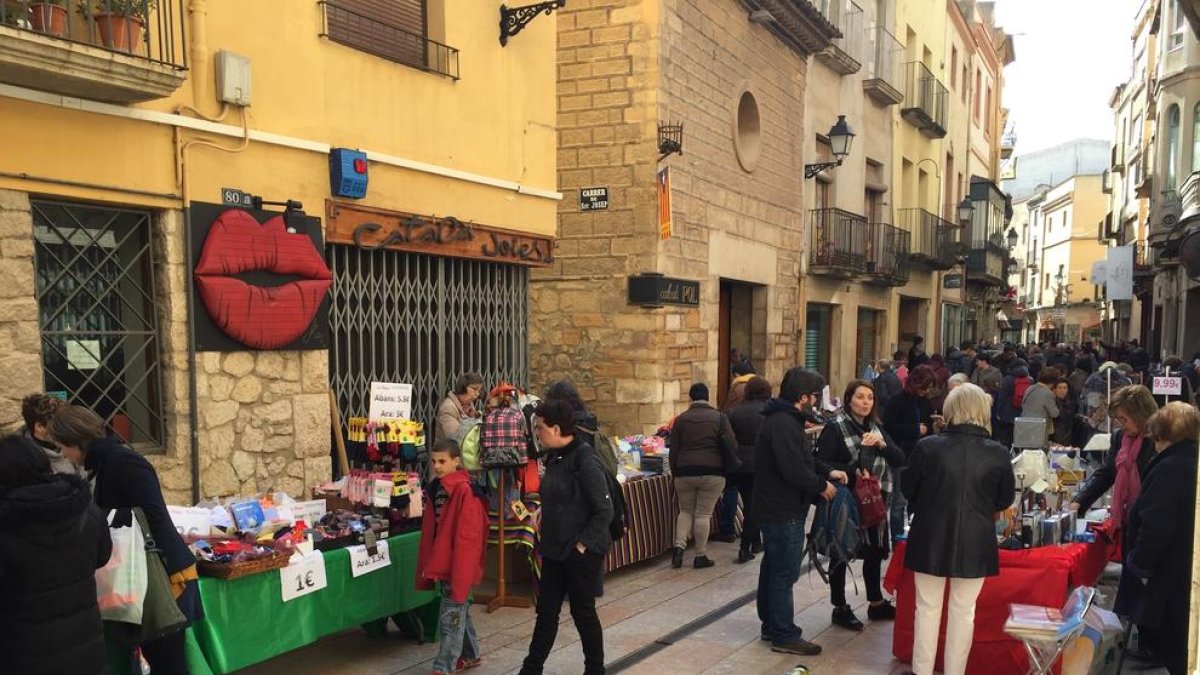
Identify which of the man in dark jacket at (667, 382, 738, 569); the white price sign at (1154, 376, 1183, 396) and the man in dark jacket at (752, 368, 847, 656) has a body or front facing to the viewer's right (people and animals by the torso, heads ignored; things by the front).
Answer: the man in dark jacket at (752, 368, 847, 656)

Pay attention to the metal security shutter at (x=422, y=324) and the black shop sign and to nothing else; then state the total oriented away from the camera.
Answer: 0

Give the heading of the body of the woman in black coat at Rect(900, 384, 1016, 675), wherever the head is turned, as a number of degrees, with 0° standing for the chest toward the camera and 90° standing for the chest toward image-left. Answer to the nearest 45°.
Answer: approximately 180°

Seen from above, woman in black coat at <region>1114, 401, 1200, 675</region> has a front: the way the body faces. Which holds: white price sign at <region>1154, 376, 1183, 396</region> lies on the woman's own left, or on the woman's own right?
on the woman's own right

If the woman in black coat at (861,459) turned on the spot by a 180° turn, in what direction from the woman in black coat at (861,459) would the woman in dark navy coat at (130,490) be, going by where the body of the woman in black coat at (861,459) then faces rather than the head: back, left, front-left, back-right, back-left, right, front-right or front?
left

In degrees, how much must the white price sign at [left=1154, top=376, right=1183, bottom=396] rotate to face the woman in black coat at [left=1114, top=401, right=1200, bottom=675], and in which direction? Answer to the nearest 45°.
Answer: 0° — it already faces them

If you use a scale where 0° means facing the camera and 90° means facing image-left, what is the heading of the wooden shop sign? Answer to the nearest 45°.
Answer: approximately 315°

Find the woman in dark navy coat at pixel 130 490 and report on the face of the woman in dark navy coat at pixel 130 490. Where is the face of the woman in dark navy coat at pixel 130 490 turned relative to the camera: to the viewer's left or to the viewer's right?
to the viewer's left

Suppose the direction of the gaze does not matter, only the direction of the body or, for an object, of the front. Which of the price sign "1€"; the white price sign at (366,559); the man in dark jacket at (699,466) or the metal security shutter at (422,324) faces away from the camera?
the man in dark jacket

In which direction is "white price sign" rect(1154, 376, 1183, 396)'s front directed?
toward the camera

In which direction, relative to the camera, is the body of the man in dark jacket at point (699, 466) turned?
away from the camera

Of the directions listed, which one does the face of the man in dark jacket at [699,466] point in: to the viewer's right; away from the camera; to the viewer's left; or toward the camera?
away from the camera

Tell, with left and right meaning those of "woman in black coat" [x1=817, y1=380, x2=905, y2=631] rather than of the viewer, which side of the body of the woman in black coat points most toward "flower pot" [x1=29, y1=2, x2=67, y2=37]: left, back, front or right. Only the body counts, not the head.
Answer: right

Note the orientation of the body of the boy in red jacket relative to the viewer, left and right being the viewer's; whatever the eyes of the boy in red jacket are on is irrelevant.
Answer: facing the viewer and to the left of the viewer
